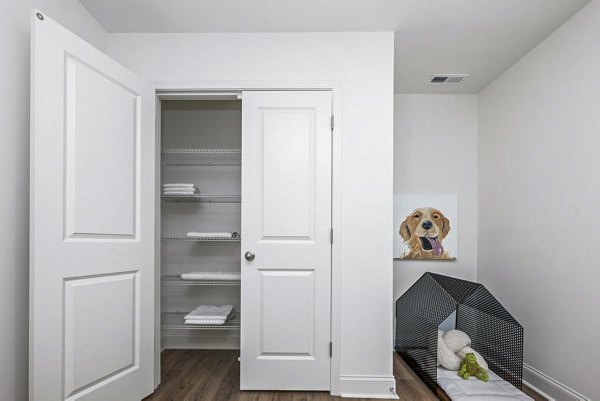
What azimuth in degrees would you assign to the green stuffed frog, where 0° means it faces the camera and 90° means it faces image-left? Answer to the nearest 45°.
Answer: approximately 0°

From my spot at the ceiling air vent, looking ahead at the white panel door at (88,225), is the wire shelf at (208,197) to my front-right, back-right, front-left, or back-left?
front-right

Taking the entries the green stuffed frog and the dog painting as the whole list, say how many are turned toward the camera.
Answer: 2

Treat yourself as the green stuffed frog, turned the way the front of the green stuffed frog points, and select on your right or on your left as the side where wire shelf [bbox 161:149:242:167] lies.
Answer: on your right

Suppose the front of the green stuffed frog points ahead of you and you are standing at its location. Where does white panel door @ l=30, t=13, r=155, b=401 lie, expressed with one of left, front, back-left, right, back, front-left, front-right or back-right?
front-right

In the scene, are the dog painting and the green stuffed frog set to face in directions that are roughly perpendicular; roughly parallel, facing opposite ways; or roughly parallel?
roughly parallel

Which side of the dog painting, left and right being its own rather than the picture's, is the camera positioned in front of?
front

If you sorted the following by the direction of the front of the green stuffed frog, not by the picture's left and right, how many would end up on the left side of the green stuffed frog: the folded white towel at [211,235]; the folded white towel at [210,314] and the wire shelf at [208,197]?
0

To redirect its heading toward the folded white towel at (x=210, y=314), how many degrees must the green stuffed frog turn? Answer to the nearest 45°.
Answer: approximately 90° to its right
